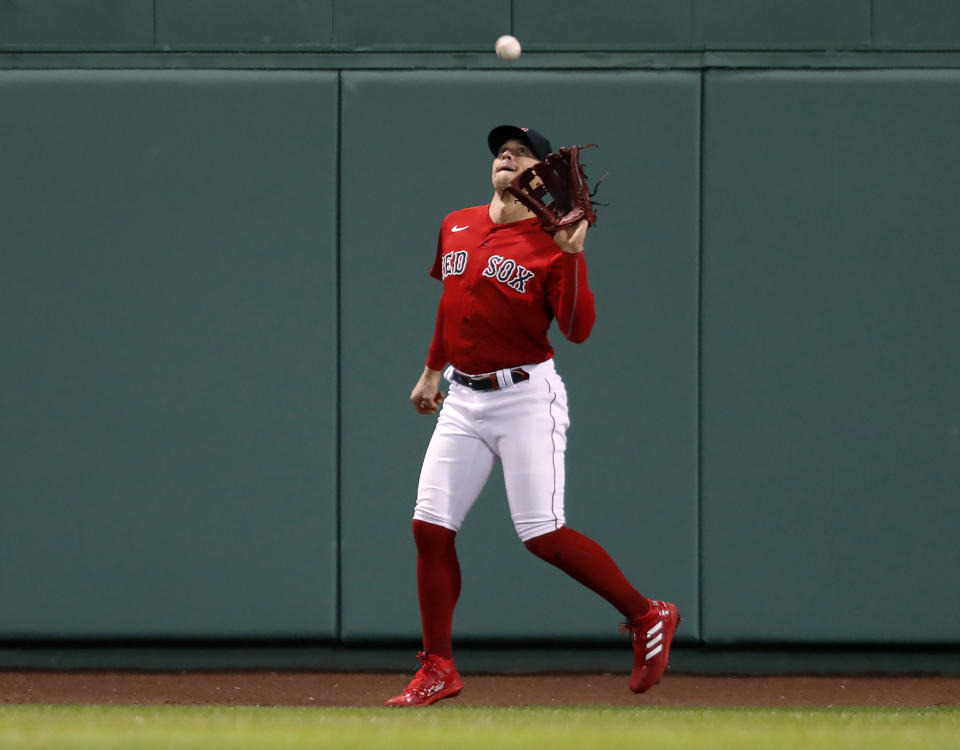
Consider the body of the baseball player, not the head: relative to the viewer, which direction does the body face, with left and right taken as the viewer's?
facing the viewer and to the left of the viewer
